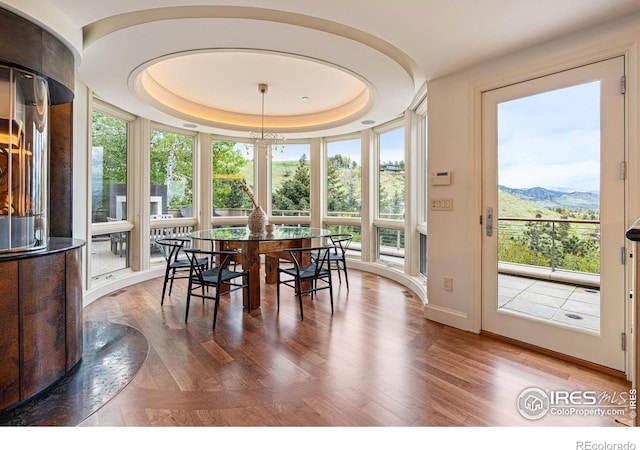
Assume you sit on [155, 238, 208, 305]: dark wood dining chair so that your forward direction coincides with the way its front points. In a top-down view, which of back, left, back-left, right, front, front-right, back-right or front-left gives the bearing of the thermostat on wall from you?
front-right

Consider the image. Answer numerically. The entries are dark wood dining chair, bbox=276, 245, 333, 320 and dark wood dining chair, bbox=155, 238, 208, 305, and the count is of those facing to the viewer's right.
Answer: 1

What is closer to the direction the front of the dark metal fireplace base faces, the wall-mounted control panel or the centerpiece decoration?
the wall-mounted control panel

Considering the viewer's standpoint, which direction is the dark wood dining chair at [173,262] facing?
facing to the right of the viewer

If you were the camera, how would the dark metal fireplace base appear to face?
facing the viewer and to the right of the viewer

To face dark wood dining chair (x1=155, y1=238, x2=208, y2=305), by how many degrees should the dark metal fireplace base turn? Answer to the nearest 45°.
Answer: approximately 90° to its left

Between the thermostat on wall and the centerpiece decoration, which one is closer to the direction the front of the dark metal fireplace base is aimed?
the thermostat on wall

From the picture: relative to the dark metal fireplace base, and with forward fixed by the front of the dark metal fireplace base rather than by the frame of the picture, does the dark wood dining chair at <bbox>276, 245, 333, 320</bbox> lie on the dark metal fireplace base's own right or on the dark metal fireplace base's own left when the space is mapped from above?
on the dark metal fireplace base's own left

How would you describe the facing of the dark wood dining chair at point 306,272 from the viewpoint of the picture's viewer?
facing away from the viewer and to the left of the viewer
